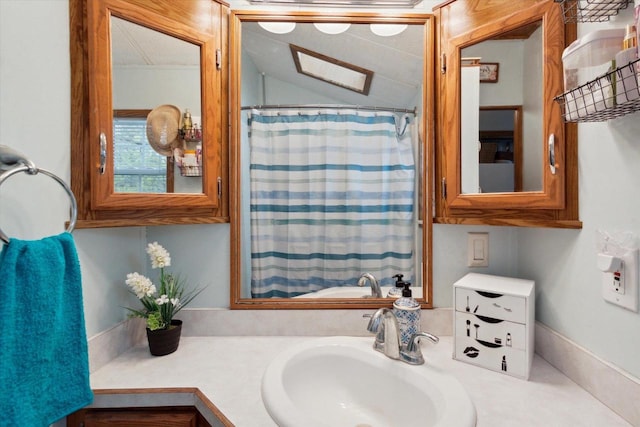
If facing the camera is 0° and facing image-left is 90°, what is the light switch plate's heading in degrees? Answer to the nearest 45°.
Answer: approximately 0°

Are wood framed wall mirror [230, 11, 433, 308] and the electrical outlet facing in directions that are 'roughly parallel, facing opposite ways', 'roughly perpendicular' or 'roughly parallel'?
roughly perpendicular

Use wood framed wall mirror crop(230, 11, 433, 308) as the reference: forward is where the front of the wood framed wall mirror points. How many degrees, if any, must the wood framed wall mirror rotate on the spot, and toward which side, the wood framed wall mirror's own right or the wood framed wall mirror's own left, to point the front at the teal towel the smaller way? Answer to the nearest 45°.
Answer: approximately 45° to the wood framed wall mirror's own right

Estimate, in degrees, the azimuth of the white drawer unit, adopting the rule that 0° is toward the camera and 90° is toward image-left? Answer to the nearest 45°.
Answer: approximately 45°

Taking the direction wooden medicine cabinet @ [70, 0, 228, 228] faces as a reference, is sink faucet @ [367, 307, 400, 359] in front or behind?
in front

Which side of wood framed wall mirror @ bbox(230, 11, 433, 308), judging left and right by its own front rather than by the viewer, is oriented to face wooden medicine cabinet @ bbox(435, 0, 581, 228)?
left

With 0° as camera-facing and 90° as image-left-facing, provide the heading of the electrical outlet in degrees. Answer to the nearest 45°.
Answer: approximately 45°
